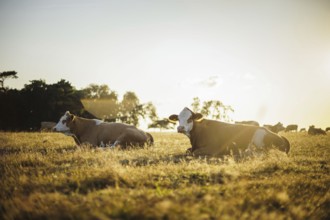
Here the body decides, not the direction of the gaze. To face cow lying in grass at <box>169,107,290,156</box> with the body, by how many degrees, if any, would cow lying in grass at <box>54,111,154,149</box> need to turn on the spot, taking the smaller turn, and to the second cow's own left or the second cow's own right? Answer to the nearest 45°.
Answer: approximately 135° to the second cow's own left

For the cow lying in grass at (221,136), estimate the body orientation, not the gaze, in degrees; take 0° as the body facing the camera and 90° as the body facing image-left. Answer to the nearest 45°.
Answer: approximately 90°

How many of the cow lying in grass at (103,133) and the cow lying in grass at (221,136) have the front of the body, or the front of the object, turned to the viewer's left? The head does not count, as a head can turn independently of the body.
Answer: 2

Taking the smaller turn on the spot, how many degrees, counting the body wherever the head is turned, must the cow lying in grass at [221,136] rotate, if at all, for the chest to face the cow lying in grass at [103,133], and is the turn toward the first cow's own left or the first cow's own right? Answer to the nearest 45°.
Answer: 0° — it already faces it

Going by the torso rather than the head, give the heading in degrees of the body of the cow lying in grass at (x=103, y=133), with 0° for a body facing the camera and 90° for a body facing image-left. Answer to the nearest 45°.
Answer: approximately 90°
